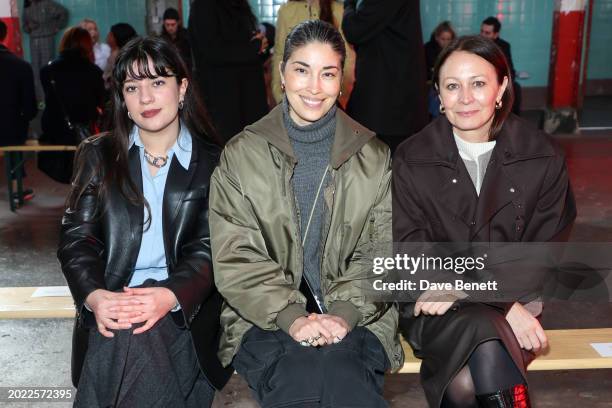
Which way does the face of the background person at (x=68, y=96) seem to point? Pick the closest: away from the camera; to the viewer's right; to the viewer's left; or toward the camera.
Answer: away from the camera

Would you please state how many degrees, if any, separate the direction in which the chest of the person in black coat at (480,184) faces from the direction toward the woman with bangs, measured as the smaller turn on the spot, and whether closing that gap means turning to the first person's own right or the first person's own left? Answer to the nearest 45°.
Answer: approximately 90° to the first person's own right

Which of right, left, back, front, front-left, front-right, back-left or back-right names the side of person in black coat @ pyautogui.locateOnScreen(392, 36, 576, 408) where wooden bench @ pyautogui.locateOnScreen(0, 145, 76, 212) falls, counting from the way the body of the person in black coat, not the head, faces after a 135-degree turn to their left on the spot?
left

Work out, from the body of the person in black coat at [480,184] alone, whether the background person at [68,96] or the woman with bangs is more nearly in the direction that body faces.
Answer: the woman with bangs

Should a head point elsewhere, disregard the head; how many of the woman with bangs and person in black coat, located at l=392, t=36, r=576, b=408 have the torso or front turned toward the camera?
2

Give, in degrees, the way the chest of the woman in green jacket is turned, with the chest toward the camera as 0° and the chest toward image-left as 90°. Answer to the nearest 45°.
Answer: approximately 0°
